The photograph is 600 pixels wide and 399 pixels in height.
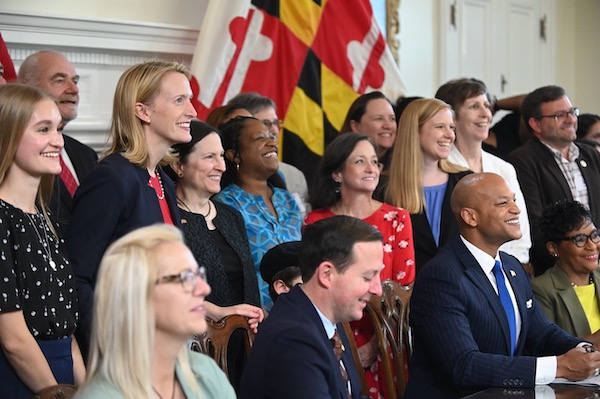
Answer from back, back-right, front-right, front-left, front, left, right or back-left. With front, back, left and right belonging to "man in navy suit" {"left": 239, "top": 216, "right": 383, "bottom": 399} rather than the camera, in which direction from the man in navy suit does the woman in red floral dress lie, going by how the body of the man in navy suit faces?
left

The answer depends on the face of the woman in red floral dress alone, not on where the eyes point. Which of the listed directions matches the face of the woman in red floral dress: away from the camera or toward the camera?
toward the camera

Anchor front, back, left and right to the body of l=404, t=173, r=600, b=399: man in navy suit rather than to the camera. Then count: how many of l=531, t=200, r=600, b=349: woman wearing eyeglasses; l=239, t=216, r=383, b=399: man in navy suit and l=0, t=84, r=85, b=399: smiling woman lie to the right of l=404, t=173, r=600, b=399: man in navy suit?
2

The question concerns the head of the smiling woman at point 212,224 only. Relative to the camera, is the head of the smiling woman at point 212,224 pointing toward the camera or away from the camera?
toward the camera

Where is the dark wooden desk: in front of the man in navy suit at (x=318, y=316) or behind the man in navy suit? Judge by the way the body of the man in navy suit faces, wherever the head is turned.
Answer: in front

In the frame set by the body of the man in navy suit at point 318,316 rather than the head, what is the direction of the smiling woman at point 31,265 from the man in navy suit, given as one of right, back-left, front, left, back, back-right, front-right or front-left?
back

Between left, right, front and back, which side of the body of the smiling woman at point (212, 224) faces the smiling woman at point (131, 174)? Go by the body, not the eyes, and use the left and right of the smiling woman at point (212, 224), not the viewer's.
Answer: right

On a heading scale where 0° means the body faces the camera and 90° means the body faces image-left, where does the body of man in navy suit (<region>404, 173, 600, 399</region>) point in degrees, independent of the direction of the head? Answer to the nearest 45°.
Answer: approximately 315°

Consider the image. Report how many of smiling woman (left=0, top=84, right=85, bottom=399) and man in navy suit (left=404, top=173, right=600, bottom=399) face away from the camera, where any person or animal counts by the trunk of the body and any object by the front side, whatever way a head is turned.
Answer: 0

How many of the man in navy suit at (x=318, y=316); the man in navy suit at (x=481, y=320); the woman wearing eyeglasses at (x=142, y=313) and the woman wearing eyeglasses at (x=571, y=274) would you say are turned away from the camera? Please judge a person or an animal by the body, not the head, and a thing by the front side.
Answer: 0

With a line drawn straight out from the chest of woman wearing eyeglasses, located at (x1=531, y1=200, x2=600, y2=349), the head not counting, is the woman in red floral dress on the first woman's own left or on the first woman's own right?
on the first woman's own right

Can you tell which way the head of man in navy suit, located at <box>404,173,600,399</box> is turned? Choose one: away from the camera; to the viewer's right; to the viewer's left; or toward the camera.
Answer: to the viewer's right

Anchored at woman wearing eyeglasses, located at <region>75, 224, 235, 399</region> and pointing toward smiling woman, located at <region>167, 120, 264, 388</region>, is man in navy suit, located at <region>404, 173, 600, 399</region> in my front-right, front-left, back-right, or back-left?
front-right

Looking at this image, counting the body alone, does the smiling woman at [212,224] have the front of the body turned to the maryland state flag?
no

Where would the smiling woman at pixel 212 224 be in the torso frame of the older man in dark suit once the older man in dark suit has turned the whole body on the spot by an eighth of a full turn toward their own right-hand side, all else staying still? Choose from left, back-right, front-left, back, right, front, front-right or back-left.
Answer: front-left

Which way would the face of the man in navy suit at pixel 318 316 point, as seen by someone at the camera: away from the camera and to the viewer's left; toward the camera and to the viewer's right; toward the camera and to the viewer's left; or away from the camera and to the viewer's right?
toward the camera and to the viewer's right

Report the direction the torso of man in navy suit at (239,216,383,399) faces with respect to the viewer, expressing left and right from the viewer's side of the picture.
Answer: facing to the right of the viewer

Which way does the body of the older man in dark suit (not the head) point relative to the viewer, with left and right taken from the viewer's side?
facing the viewer and to the right of the viewer

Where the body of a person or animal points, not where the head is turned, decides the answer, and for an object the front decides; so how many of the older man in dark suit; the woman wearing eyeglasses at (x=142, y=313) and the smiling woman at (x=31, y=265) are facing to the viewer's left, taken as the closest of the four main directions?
0

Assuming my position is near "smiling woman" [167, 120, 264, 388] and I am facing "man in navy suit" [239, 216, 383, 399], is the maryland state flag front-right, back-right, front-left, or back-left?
back-left
